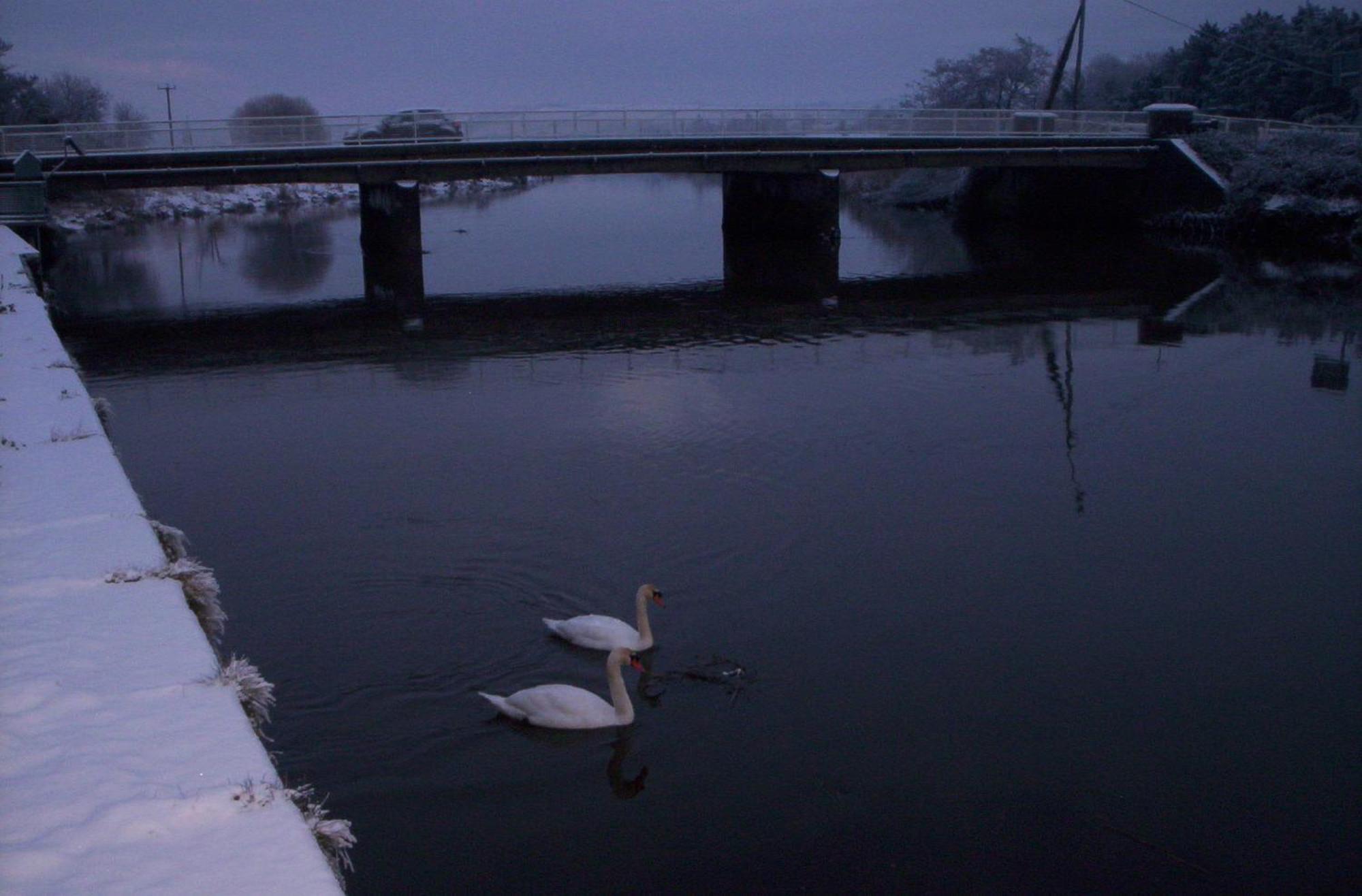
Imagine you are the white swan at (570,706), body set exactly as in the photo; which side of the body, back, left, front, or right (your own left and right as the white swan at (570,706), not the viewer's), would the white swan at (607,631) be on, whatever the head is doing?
left

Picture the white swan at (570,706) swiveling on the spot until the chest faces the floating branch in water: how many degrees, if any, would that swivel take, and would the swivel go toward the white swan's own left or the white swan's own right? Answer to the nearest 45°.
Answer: approximately 45° to the white swan's own left

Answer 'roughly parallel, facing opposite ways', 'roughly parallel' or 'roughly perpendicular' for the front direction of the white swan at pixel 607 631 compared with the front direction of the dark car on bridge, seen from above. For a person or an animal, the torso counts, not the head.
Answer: roughly parallel, facing opposite ways

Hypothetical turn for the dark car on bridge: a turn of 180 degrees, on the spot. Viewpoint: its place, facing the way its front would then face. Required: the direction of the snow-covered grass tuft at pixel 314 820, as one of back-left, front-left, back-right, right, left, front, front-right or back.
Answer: right

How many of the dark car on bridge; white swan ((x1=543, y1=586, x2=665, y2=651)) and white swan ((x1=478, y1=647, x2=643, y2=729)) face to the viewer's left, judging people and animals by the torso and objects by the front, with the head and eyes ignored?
1

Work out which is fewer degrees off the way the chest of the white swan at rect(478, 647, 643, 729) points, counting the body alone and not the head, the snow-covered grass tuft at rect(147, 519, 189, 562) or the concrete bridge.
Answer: the concrete bridge

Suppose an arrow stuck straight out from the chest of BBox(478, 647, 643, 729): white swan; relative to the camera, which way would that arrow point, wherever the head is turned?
to the viewer's right

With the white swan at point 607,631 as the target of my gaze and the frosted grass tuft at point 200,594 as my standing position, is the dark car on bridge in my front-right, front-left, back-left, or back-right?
front-left

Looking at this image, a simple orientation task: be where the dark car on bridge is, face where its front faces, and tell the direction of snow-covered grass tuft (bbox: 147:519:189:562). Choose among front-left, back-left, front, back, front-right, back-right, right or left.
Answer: left

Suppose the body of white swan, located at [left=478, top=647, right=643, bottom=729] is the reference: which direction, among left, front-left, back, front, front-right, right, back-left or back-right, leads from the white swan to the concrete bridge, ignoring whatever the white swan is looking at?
left

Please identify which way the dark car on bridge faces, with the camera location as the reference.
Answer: facing to the left of the viewer

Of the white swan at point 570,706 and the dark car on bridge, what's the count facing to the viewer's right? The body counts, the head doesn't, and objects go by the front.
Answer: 1

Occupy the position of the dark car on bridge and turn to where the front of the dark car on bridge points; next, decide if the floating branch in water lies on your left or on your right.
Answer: on your left

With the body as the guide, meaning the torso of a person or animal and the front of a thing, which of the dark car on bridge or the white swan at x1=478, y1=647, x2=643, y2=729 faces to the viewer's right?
the white swan

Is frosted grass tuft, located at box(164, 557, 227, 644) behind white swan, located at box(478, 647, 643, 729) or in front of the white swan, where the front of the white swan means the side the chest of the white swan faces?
behind

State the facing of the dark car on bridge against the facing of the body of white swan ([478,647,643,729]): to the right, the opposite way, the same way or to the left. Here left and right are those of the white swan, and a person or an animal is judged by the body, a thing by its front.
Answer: the opposite way

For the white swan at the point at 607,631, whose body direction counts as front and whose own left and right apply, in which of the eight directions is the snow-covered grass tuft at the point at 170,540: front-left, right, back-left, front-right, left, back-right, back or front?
back

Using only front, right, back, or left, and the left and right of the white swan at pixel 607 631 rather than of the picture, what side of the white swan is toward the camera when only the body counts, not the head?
right

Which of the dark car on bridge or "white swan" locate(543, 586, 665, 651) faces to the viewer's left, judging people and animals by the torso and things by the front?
the dark car on bridge
